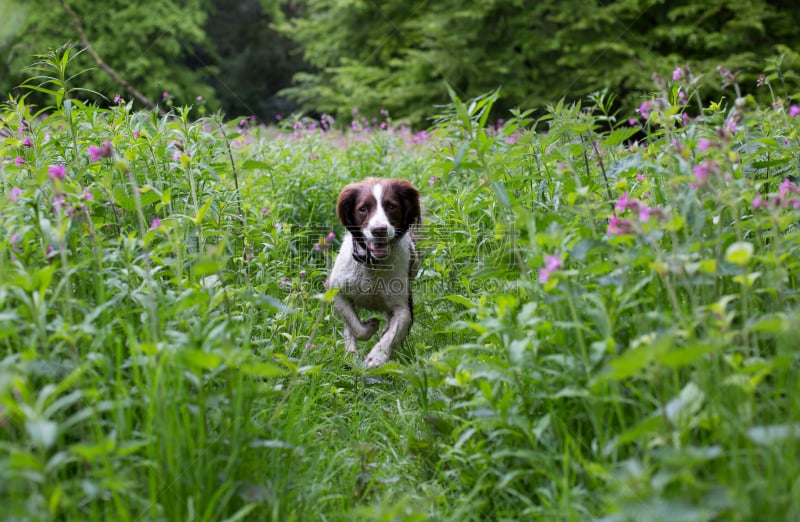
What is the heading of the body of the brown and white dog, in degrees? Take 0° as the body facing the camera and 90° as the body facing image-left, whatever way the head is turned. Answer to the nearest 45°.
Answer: approximately 0°

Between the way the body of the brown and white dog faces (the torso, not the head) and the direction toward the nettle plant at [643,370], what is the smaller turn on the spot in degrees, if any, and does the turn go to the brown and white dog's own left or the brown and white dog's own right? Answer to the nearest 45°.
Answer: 0° — it already faces it
